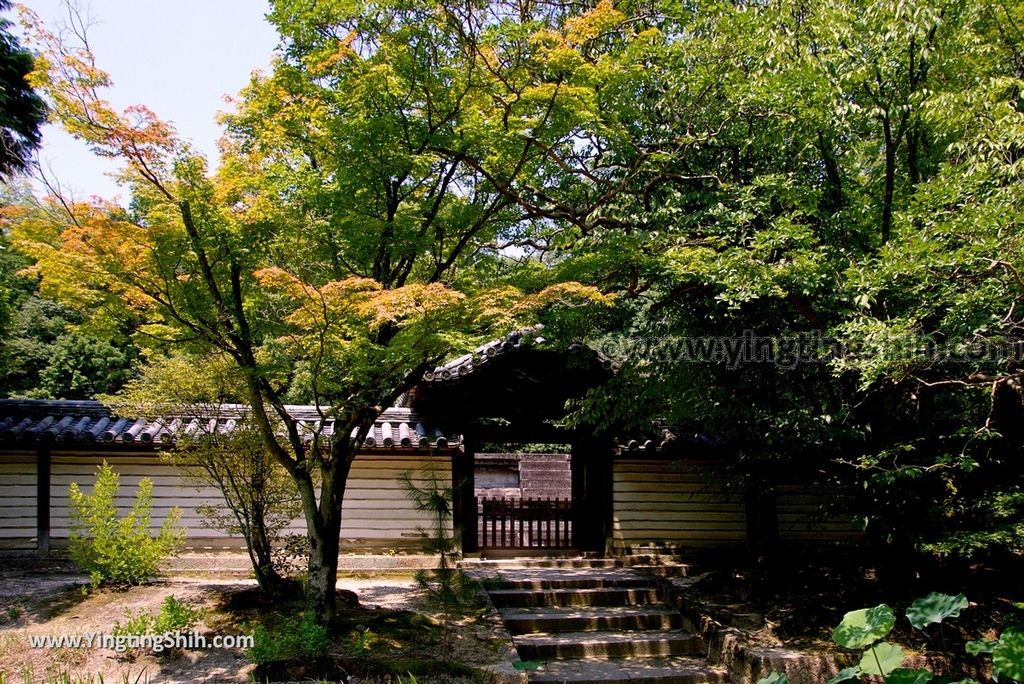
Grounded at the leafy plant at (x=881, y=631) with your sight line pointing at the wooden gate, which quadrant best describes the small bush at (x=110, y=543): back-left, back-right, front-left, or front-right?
front-left

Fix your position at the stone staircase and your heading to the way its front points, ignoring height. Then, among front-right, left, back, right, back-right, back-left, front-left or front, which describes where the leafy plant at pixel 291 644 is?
front-right

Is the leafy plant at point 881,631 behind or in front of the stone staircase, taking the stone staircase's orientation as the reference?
in front

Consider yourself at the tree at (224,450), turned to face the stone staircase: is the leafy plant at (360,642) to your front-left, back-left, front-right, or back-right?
front-right

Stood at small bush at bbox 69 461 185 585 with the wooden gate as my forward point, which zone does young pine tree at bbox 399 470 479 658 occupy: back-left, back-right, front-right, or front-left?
front-right

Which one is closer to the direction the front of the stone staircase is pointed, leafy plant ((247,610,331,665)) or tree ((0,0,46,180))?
the leafy plant

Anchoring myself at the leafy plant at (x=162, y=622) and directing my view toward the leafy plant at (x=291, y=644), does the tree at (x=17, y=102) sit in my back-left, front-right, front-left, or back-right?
back-left

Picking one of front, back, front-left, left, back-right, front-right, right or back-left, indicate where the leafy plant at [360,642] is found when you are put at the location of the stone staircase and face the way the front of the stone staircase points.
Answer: front-right

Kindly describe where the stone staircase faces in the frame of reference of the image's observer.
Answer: facing the viewer

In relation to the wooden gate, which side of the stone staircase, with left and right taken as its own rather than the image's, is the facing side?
back

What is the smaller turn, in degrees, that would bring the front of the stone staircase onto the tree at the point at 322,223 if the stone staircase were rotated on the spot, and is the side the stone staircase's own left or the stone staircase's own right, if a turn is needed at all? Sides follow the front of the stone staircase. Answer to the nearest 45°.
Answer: approximately 45° to the stone staircase's own right

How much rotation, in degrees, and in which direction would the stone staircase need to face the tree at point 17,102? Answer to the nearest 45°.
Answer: approximately 90° to its right
